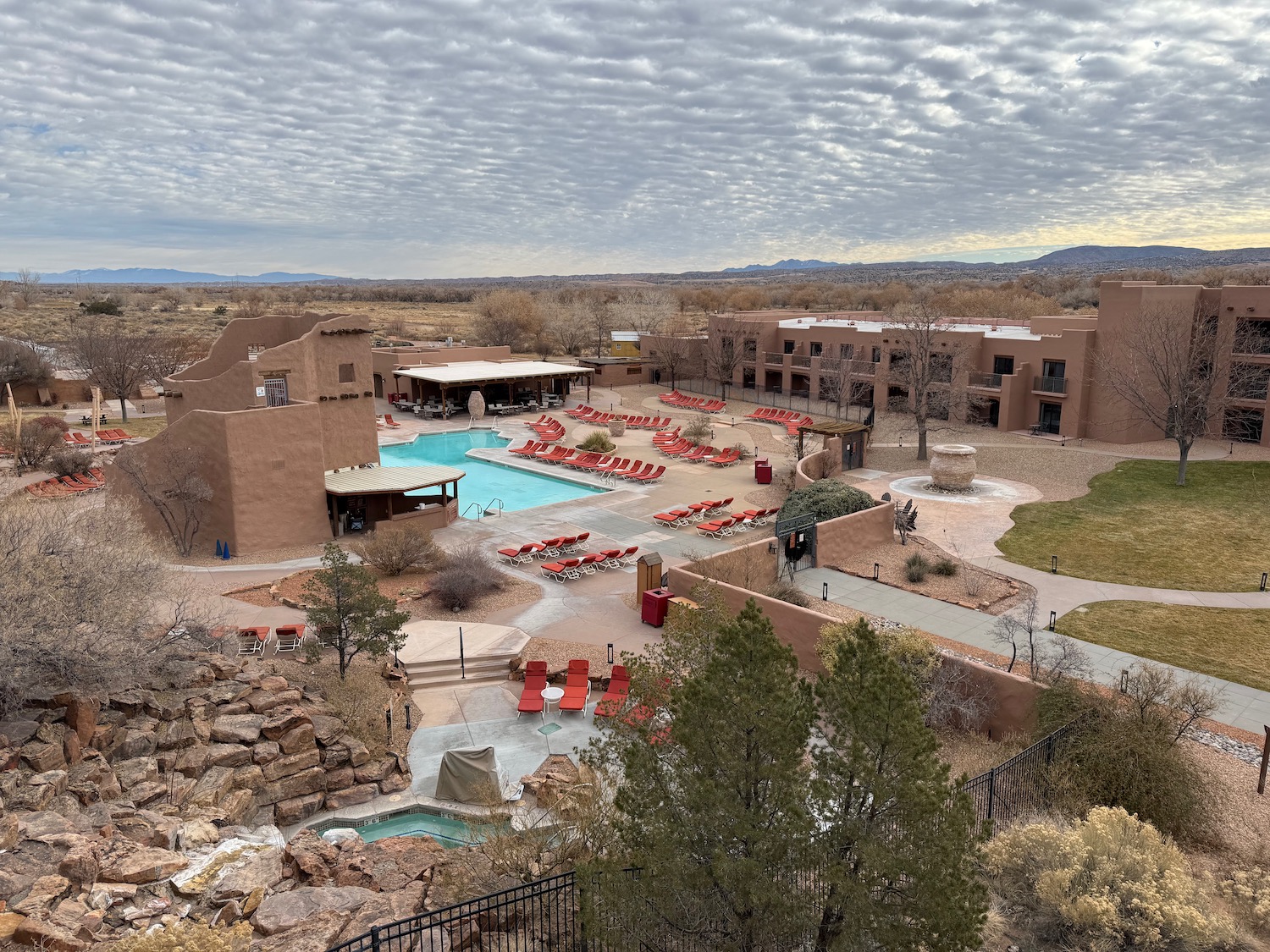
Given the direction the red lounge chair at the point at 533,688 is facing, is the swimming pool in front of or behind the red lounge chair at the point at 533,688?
behind

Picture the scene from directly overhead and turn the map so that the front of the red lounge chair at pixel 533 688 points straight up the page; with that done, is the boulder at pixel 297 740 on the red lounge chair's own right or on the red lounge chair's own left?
on the red lounge chair's own right

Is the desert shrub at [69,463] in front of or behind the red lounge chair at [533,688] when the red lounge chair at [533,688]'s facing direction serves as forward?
behind

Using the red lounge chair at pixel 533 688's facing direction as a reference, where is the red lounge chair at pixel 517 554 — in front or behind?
behind

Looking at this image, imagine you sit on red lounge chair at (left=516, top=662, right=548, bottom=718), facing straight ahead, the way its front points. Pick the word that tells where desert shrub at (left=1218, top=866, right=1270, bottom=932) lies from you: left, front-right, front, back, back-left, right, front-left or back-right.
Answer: front-left

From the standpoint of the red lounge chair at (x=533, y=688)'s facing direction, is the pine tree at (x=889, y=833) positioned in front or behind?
in front

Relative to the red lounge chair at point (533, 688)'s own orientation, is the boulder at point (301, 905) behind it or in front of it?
in front

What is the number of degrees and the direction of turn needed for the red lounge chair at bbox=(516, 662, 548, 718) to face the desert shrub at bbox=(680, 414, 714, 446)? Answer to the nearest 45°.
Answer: approximately 180°

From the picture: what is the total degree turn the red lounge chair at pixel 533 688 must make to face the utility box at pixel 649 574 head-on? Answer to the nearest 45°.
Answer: approximately 135° to its left

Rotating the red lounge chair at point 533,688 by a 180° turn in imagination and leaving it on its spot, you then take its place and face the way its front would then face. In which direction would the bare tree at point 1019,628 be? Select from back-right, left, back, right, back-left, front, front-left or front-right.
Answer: right

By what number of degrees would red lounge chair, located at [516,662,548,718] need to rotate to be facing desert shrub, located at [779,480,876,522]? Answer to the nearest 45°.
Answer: approximately 135° to its left

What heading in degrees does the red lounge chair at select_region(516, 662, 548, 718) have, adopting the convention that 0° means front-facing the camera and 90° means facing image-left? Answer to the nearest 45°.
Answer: approximately 0°

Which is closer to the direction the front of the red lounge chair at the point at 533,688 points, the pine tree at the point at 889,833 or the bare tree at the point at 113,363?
the pine tree

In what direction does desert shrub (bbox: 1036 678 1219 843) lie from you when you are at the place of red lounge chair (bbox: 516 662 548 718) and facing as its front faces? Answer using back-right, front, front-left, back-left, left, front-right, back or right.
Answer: front-left

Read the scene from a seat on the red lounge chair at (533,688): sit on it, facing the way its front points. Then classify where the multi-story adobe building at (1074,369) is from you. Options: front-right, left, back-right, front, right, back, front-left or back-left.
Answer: back-left
